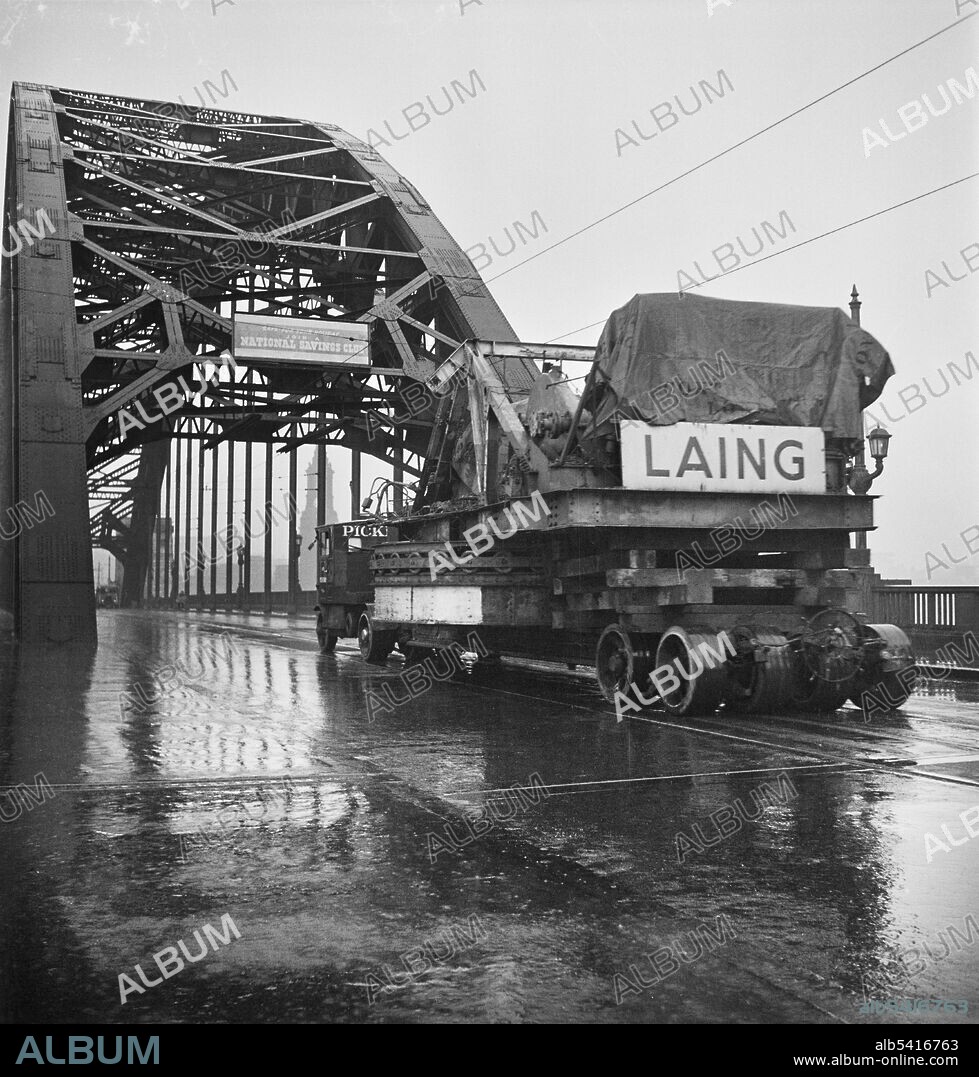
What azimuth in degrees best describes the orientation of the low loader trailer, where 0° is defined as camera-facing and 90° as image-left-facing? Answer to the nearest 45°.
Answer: approximately 135°
